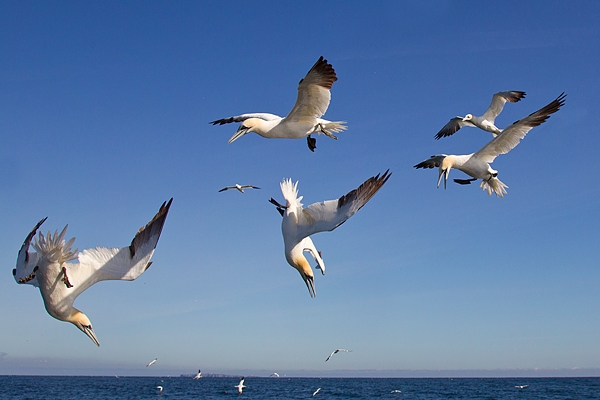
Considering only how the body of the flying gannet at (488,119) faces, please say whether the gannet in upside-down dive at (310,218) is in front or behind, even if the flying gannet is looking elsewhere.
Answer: in front

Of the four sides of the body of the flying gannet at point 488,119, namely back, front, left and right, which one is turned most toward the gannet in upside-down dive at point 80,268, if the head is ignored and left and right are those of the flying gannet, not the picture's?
front

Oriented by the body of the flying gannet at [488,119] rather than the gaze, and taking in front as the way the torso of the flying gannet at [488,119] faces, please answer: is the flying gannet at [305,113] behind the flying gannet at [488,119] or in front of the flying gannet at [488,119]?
in front

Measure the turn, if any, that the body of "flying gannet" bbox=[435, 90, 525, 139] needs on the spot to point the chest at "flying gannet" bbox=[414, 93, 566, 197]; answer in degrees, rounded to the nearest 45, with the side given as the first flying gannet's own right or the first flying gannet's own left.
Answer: approximately 45° to the first flying gannet's own left

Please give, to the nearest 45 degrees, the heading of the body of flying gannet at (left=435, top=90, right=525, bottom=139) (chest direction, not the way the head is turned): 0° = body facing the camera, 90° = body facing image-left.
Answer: approximately 45°
